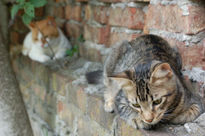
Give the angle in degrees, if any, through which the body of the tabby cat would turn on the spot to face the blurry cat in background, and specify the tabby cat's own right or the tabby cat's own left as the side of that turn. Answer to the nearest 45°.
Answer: approximately 135° to the tabby cat's own right

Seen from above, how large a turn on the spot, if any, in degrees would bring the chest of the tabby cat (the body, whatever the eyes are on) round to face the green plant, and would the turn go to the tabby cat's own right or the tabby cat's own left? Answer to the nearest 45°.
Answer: approximately 135° to the tabby cat's own right

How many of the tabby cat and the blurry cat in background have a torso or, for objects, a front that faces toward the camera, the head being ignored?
2

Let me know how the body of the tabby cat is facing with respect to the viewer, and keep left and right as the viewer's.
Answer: facing the viewer

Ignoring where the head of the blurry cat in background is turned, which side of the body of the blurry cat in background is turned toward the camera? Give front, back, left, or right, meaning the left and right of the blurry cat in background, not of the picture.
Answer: front

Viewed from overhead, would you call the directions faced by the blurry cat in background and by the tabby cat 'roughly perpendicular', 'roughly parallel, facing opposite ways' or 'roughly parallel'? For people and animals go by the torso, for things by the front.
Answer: roughly parallel
